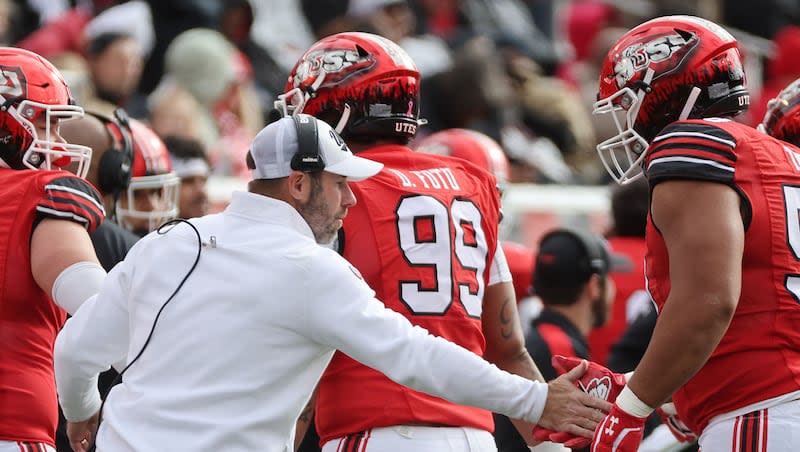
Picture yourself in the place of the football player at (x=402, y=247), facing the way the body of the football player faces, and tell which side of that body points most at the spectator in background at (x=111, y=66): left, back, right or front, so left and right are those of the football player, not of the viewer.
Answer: front

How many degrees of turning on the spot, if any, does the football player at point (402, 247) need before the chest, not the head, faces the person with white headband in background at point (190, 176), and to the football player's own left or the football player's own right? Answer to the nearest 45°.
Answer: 0° — they already face them

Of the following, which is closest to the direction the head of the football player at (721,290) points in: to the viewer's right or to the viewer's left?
to the viewer's left

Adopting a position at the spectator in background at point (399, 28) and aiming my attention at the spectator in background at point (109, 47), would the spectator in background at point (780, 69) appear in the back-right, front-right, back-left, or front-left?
back-left

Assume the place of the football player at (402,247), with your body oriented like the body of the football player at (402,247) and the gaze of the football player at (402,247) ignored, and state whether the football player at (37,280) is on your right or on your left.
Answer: on your left

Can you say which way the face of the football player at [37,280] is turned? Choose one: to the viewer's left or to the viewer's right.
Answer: to the viewer's right

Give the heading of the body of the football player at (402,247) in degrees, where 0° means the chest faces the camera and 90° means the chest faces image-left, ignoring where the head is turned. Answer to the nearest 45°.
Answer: approximately 135°

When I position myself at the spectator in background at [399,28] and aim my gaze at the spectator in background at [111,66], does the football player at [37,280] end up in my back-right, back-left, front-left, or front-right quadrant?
front-left
